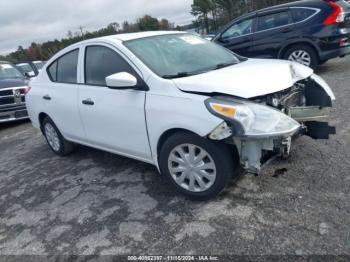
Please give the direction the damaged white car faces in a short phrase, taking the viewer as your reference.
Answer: facing the viewer and to the right of the viewer
